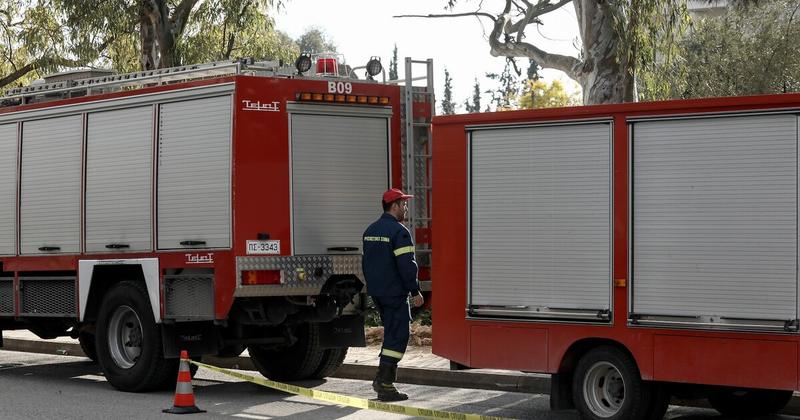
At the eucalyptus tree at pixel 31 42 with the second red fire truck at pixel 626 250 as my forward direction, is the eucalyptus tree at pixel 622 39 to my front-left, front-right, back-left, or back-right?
front-left

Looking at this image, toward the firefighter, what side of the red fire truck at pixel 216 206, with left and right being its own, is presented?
back

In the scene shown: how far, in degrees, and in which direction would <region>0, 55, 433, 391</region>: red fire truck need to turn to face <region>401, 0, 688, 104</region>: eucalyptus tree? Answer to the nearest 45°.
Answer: approximately 90° to its right

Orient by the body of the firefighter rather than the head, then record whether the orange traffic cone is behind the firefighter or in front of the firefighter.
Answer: behind

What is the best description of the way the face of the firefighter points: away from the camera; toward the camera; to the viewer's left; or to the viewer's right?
to the viewer's right

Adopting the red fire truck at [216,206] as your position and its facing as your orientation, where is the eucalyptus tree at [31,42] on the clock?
The eucalyptus tree is roughly at 1 o'clock from the red fire truck.

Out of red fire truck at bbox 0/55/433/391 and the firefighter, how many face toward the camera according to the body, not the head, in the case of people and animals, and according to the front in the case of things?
0

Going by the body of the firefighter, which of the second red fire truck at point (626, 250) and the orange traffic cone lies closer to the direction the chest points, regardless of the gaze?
the second red fire truck

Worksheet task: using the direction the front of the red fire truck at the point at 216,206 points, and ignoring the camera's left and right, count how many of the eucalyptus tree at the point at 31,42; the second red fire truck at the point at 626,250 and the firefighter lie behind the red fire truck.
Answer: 2

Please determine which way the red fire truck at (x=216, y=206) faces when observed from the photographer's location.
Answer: facing away from the viewer and to the left of the viewer

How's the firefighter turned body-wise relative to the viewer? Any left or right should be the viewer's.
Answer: facing away from the viewer and to the right of the viewer
